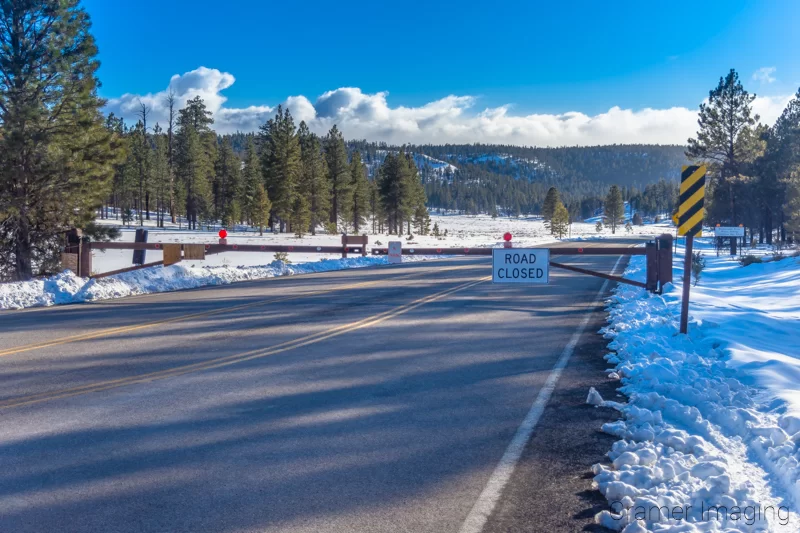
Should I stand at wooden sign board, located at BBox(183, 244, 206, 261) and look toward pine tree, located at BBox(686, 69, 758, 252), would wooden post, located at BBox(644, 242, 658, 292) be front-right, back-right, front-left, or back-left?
front-right

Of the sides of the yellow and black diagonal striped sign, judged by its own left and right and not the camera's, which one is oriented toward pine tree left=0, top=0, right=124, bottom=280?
right

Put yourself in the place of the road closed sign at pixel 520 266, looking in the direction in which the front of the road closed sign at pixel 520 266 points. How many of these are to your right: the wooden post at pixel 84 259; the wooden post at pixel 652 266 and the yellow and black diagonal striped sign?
1

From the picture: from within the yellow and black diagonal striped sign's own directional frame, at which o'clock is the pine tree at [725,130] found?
The pine tree is roughly at 6 o'clock from the yellow and black diagonal striped sign.

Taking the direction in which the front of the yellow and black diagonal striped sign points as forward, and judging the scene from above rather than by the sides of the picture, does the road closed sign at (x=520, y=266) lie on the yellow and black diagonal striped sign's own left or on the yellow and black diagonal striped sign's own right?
on the yellow and black diagonal striped sign's own right

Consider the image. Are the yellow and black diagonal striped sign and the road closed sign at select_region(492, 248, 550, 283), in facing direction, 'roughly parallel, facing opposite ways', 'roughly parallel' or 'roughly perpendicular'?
roughly parallel

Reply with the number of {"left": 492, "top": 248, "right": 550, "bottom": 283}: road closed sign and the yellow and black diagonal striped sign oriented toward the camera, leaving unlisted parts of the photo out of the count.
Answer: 2

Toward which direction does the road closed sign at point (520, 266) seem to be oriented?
toward the camera

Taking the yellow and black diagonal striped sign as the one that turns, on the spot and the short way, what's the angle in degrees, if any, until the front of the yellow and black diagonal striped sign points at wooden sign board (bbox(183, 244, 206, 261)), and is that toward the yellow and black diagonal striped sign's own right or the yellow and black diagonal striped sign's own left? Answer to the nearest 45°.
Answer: approximately 90° to the yellow and black diagonal striped sign's own right

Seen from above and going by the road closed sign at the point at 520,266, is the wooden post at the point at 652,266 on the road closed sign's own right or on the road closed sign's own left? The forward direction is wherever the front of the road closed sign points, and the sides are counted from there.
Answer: on the road closed sign's own left

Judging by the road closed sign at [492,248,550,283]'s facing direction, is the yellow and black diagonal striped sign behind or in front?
in front
